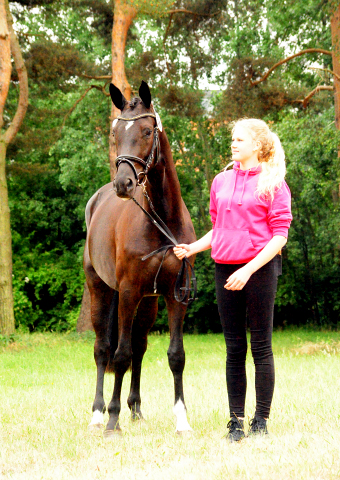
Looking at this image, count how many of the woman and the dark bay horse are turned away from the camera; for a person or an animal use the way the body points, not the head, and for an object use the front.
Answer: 0

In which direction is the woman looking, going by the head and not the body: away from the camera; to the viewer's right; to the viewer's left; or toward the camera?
to the viewer's left

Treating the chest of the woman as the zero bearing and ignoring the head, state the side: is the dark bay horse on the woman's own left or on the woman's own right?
on the woman's own right

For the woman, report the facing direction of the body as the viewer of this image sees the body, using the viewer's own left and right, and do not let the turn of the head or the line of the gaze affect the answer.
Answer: facing the viewer and to the left of the viewer

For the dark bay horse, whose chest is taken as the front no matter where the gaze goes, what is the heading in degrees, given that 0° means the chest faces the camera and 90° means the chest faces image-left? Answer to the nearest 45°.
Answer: approximately 315°
